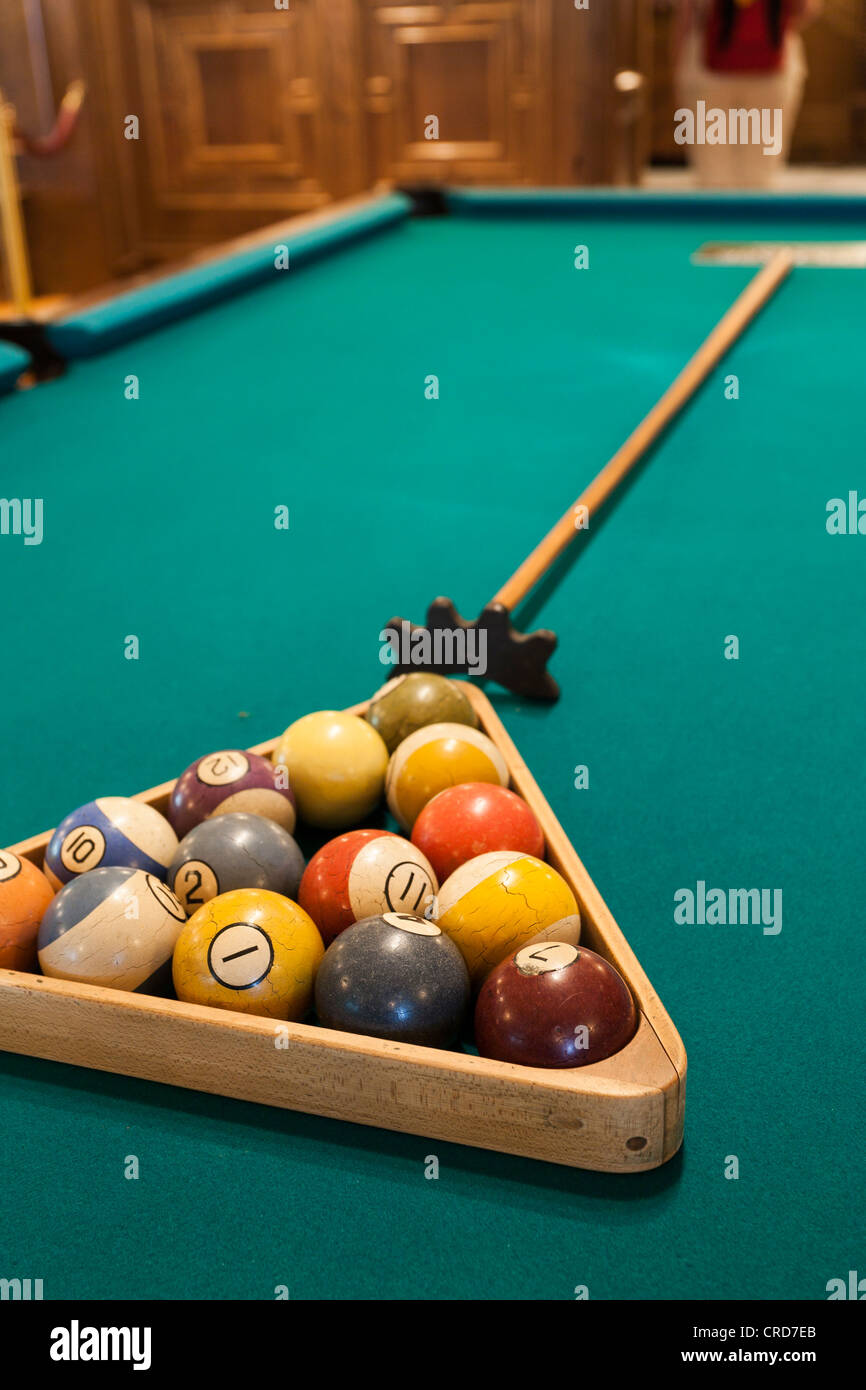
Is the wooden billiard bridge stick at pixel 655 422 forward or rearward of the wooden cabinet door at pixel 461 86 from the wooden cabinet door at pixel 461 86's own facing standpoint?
forward

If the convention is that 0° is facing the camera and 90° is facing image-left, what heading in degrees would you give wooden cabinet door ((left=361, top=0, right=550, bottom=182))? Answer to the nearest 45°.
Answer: approximately 0°

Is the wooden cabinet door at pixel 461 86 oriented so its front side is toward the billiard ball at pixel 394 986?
yes

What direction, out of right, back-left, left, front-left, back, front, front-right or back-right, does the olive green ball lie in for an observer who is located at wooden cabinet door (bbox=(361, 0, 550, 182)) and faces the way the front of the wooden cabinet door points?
front

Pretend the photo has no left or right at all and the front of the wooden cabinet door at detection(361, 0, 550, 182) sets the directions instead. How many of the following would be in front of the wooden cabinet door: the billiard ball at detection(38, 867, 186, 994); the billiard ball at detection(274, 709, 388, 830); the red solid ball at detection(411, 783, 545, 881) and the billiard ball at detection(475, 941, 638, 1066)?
4

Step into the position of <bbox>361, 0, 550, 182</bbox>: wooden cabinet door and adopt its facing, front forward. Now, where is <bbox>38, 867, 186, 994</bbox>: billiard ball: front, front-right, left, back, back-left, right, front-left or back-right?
front

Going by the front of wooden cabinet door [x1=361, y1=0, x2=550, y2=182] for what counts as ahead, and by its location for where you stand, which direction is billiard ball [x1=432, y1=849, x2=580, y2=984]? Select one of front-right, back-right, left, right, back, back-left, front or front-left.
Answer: front

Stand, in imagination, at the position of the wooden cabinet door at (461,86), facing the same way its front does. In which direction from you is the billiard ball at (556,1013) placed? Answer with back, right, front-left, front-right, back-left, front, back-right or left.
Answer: front

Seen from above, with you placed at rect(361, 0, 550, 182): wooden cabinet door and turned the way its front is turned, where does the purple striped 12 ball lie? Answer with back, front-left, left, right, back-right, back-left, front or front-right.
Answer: front

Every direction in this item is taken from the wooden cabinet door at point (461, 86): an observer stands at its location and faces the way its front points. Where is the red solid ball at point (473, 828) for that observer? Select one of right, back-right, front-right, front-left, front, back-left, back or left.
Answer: front

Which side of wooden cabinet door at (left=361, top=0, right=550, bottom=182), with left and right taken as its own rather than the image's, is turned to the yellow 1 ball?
front

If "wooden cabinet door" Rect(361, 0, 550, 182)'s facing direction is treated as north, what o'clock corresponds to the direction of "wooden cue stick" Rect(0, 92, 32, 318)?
The wooden cue stick is roughly at 2 o'clock from the wooden cabinet door.

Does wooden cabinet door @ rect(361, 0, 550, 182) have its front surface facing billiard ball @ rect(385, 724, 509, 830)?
yes

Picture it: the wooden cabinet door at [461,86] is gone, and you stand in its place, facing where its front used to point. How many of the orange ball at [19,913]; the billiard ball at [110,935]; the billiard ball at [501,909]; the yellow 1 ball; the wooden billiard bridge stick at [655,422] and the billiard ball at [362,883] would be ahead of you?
6

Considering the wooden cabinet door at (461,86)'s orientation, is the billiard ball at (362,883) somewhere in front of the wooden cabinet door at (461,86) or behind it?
in front
